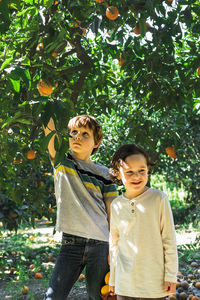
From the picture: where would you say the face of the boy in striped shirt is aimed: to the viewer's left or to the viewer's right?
to the viewer's left

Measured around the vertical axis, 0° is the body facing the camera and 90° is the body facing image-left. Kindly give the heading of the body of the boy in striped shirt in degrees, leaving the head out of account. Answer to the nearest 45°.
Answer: approximately 0°

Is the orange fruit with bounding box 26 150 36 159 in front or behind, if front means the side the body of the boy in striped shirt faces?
behind
